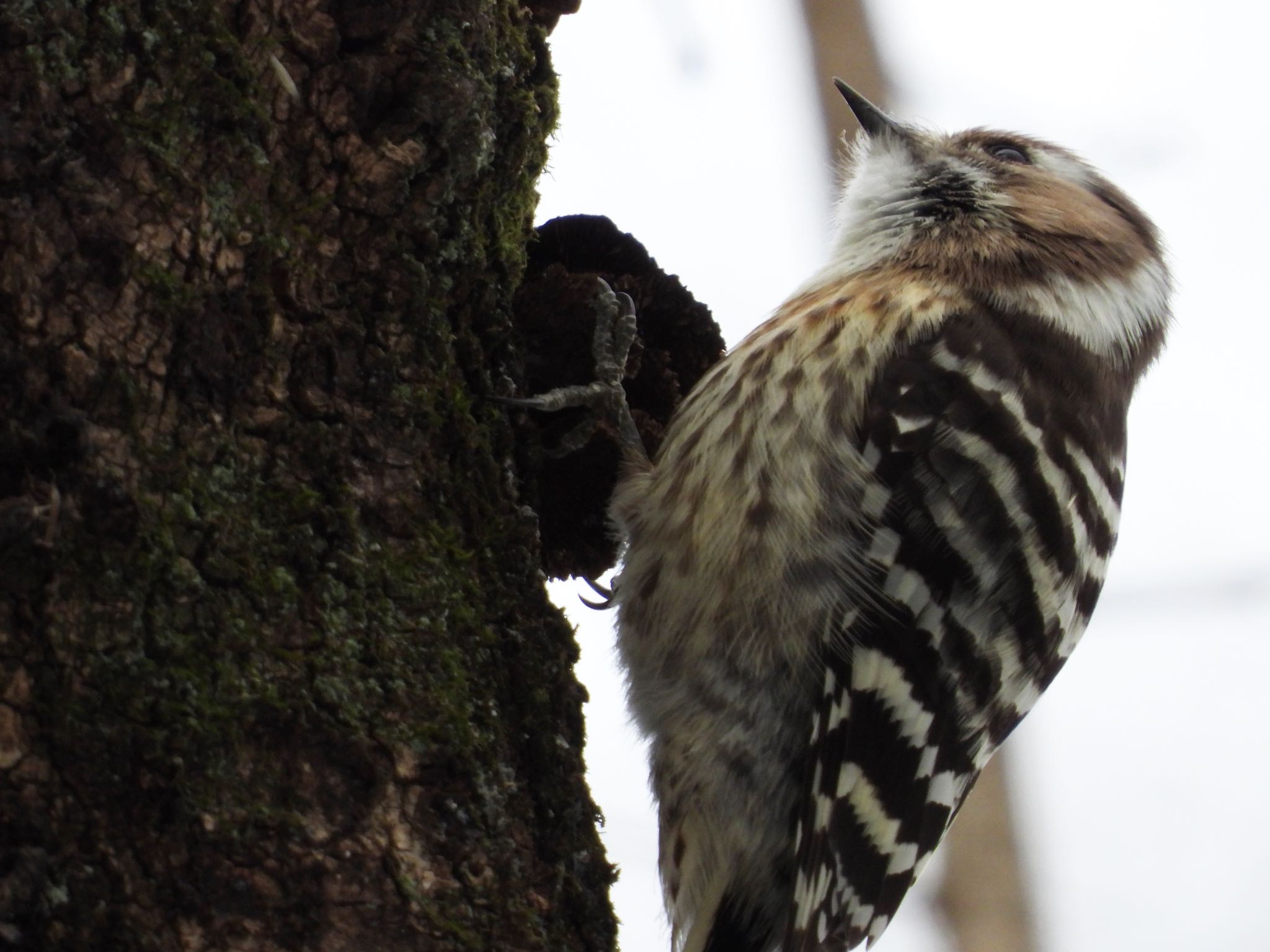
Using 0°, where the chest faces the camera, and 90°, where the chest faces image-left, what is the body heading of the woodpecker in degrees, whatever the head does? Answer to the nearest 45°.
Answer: approximately 90°
